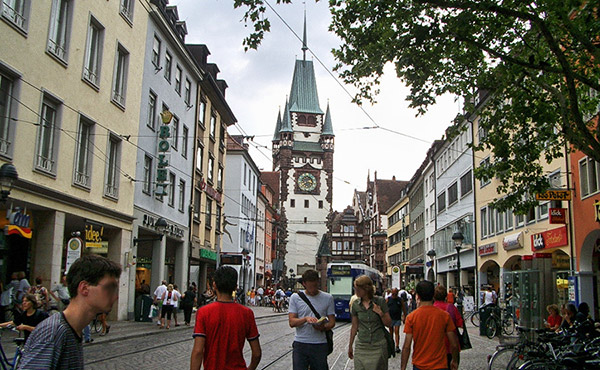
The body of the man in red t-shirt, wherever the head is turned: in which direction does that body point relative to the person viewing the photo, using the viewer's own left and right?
facing away from the viewer

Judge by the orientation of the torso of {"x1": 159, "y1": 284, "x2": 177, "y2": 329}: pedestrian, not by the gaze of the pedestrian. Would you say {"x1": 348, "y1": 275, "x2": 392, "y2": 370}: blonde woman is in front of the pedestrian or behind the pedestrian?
in front

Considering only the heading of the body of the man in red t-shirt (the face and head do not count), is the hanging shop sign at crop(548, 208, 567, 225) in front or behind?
in front

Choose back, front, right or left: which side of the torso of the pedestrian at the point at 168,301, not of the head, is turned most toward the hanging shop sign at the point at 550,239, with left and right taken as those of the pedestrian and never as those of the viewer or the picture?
right

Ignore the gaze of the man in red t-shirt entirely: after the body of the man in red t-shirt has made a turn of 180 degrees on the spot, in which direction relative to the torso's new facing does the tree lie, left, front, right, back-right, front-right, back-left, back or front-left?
back-left

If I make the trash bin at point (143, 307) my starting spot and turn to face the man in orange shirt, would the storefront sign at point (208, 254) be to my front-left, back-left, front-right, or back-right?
back-left

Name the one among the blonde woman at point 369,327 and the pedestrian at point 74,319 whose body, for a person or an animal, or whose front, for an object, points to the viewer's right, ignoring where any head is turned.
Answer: the pedestrian

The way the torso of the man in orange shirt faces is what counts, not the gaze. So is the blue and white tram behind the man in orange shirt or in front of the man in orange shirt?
in front

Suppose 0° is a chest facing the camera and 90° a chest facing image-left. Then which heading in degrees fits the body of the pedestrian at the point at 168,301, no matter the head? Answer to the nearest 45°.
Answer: approximately 180°

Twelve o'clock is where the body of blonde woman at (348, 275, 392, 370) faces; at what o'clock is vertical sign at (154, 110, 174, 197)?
The vertical sign is roughly at 5 o'clock from the blonde woman.

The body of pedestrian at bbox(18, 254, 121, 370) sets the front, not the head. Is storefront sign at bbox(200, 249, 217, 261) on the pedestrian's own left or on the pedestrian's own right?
on the pedestrian's own left

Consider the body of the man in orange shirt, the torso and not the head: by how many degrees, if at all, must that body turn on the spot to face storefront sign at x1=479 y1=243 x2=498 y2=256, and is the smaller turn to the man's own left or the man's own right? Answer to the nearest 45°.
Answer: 0° — they already face it

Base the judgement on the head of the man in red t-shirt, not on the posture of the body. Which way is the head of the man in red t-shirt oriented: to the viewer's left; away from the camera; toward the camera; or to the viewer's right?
away from the camera

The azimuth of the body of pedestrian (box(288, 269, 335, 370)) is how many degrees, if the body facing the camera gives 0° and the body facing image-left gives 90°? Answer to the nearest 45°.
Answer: approximately 0°

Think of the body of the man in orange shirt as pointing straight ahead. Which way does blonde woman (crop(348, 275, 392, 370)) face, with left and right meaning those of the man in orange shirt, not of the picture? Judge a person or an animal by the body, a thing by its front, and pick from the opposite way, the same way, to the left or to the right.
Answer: the opposite way

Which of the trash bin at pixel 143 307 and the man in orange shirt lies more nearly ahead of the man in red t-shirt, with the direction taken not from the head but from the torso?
the trash bin
